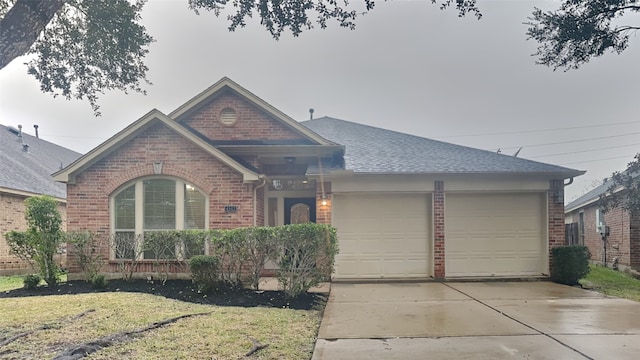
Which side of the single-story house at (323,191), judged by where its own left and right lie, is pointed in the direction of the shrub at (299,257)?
front

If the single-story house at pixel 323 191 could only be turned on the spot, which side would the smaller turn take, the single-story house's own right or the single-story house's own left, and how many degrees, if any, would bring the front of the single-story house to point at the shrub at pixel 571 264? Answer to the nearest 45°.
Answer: approximately 90° to the single-story house's own left

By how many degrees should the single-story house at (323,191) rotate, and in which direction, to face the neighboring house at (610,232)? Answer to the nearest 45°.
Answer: approximately 135° to its left

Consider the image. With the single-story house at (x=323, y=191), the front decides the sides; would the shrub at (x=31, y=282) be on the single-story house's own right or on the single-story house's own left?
on the single-story house's own right

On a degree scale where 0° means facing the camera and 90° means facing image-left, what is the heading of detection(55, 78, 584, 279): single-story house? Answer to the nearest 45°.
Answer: approximately 0°

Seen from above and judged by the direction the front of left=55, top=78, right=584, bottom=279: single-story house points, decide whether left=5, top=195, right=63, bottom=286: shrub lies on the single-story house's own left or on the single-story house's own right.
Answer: on the single-story house's own right
